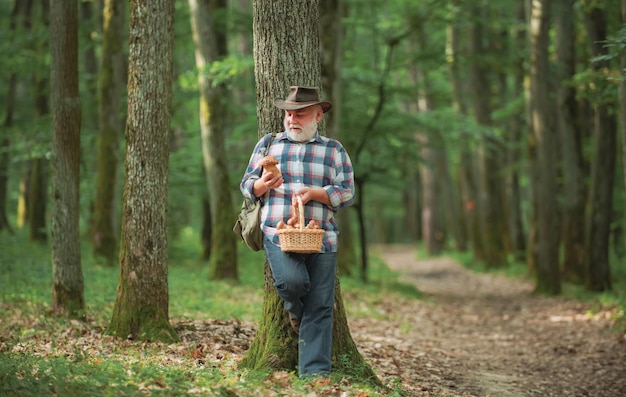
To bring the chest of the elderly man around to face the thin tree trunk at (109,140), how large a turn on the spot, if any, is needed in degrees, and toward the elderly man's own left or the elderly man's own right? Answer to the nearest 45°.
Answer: approximately 180°

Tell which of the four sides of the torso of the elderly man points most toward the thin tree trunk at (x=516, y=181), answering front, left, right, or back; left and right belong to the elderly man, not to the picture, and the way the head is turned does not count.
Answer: back

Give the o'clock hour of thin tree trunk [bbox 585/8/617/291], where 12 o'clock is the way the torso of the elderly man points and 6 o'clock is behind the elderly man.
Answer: The thin tree trunk is roughly at 7 o'clock from the elderly man.

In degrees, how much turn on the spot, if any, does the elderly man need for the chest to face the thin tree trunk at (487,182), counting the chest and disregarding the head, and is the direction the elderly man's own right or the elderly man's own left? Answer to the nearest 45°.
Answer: approximately 180°

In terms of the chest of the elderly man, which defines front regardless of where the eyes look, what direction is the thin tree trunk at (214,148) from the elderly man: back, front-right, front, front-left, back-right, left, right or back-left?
back

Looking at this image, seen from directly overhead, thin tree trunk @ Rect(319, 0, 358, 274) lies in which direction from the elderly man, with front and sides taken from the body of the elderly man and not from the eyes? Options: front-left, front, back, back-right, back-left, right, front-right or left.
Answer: back

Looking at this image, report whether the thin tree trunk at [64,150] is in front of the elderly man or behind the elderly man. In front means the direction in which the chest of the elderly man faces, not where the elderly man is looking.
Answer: behind

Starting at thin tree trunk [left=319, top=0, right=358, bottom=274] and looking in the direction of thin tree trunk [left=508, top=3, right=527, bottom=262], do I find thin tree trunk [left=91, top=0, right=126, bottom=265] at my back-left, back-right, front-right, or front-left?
back-left

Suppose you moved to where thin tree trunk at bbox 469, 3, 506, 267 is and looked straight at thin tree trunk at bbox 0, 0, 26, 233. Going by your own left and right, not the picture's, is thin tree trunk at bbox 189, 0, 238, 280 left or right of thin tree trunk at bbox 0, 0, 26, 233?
left

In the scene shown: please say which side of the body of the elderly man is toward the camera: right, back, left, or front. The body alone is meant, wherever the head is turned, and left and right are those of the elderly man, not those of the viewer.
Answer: front

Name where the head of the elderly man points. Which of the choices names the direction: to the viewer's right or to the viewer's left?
to the viewer's left

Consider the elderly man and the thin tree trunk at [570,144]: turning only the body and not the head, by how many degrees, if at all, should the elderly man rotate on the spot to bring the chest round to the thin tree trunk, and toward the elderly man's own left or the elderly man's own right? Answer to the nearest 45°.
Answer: approximately 135° to the elderly man's own left
